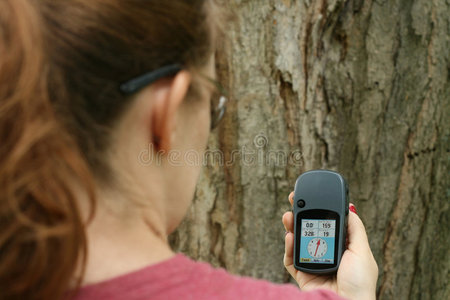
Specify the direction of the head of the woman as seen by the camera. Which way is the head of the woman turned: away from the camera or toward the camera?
away from the camera

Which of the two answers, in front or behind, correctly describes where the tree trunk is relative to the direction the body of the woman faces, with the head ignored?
in front

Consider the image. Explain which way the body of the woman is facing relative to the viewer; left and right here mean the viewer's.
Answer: facing away from the viewer and to the right of the viewer
